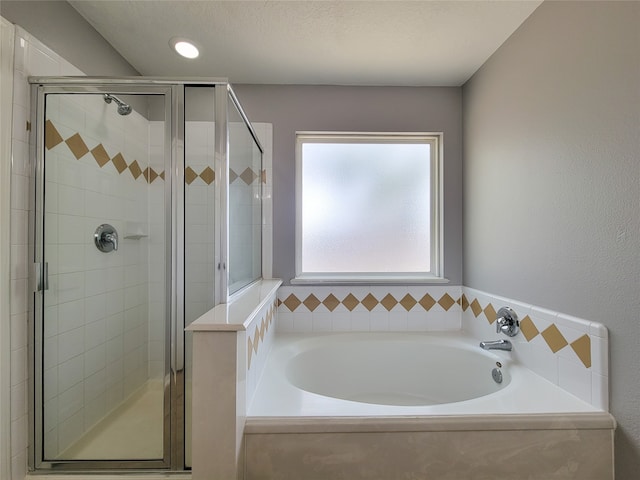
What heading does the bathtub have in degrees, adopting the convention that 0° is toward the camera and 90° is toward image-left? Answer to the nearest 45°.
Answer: approximately 0°

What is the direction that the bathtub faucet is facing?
to the viewer's left

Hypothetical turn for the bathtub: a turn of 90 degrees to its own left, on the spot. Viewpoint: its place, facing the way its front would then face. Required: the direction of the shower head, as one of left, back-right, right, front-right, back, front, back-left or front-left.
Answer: back

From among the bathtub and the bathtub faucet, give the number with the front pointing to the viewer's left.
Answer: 1

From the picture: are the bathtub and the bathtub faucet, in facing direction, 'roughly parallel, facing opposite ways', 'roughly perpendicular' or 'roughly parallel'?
roughly perpendicular

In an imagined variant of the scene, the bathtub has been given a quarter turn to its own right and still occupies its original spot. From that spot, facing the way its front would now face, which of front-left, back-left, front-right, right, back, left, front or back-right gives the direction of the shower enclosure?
front

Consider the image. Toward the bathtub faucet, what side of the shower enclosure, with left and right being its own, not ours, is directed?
left

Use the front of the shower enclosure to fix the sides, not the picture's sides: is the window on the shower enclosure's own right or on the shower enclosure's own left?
on the shower enclosure's own left
